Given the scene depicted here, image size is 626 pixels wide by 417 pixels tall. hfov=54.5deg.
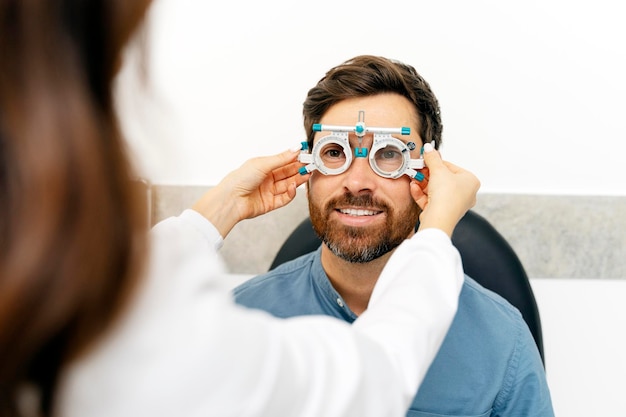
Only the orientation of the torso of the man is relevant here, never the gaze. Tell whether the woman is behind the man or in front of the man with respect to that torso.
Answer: in front

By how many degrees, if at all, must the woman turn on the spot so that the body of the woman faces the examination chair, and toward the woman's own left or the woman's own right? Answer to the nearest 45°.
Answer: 0° — they already face it

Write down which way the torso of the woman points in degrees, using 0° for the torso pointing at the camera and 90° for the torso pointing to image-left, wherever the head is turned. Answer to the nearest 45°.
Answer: approximately 225°

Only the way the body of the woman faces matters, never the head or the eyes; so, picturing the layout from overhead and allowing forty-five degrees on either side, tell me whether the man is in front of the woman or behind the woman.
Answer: in front

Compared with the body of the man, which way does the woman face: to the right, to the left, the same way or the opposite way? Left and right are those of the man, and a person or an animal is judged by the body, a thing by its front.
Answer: the opposite way

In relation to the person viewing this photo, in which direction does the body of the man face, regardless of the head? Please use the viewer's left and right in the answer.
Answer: facing the viewer and to the left of the viewer

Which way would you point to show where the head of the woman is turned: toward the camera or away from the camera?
away from the camera
